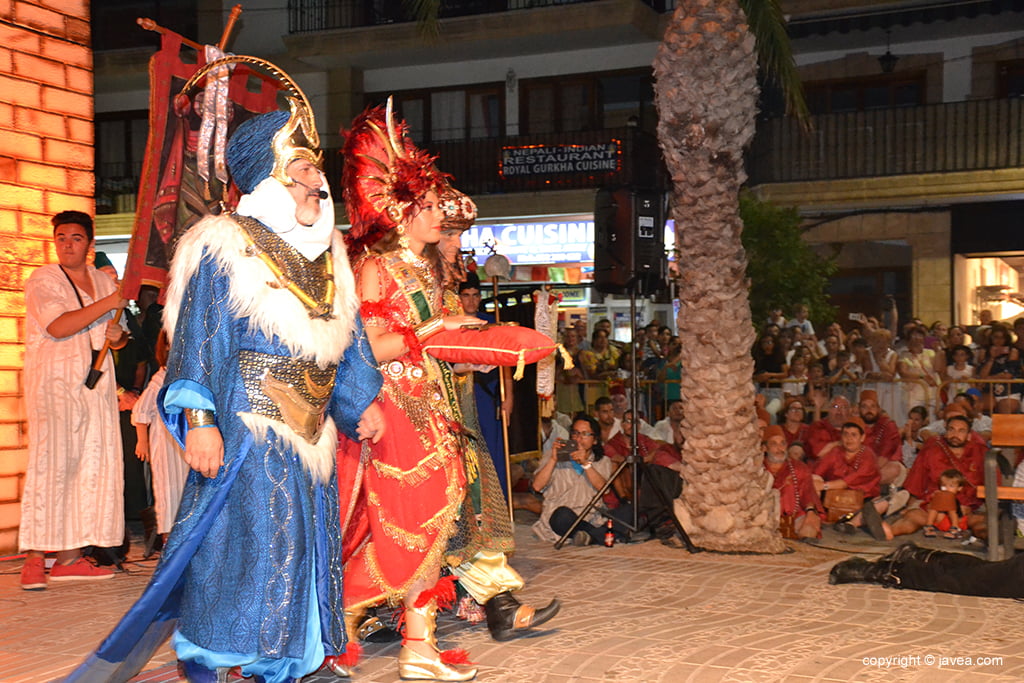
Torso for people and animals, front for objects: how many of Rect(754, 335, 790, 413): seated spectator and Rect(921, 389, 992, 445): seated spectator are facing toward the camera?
2

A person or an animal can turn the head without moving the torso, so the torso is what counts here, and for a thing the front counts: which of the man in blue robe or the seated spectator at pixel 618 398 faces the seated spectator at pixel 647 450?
the seated spectator at pixel 618 398

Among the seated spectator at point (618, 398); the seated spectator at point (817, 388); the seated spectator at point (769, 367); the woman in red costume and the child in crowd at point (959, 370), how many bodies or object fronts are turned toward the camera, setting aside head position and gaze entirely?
4

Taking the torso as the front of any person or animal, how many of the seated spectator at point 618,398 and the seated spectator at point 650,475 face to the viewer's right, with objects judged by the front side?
0
